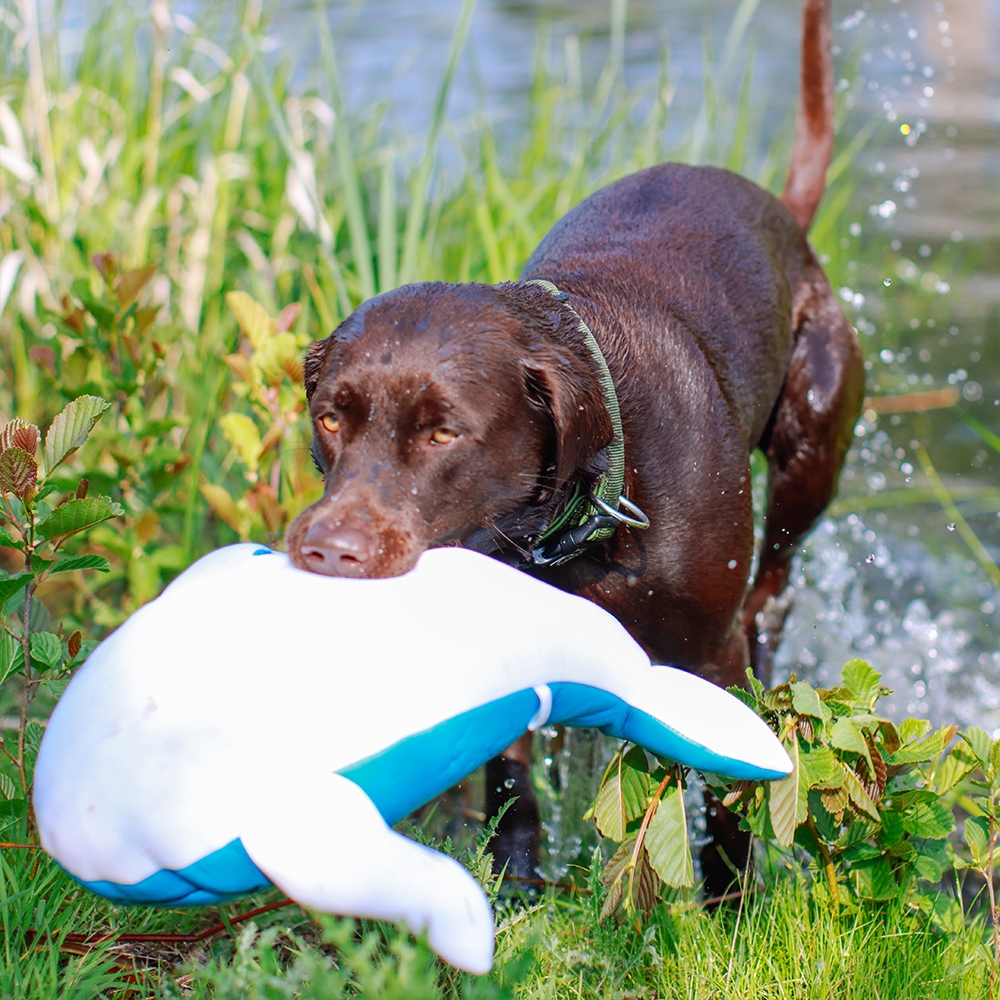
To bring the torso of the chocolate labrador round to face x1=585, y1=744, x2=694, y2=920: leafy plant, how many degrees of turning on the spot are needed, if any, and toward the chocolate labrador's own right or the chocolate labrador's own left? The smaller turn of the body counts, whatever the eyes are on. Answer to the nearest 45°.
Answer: approximately 45° to the chocolate labrador's own left

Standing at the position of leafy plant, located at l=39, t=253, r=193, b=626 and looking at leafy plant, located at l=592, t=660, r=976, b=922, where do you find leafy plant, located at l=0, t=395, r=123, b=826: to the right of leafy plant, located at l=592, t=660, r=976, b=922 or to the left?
right

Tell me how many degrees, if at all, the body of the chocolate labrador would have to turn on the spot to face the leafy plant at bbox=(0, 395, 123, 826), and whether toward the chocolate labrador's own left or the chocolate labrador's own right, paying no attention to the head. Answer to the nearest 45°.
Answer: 0° — it already faces it

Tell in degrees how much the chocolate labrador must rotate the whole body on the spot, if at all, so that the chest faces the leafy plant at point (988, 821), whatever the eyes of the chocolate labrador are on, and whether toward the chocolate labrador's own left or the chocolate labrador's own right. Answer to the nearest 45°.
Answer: approximately 90° to the chocolate labrador's own left

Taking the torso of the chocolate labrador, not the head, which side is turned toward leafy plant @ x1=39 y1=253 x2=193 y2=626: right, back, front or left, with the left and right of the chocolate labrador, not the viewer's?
right

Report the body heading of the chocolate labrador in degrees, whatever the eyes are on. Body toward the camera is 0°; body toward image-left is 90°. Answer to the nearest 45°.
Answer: approximately 45°
